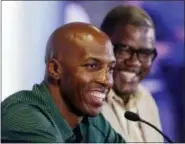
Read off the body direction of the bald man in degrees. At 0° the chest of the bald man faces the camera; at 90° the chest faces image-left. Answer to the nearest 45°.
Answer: approximately 315°
